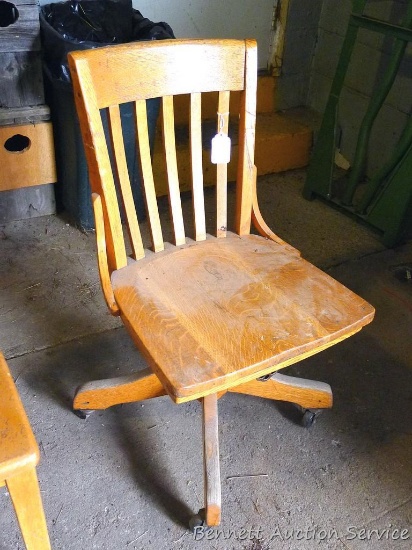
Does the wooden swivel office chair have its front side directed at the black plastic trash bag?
no
